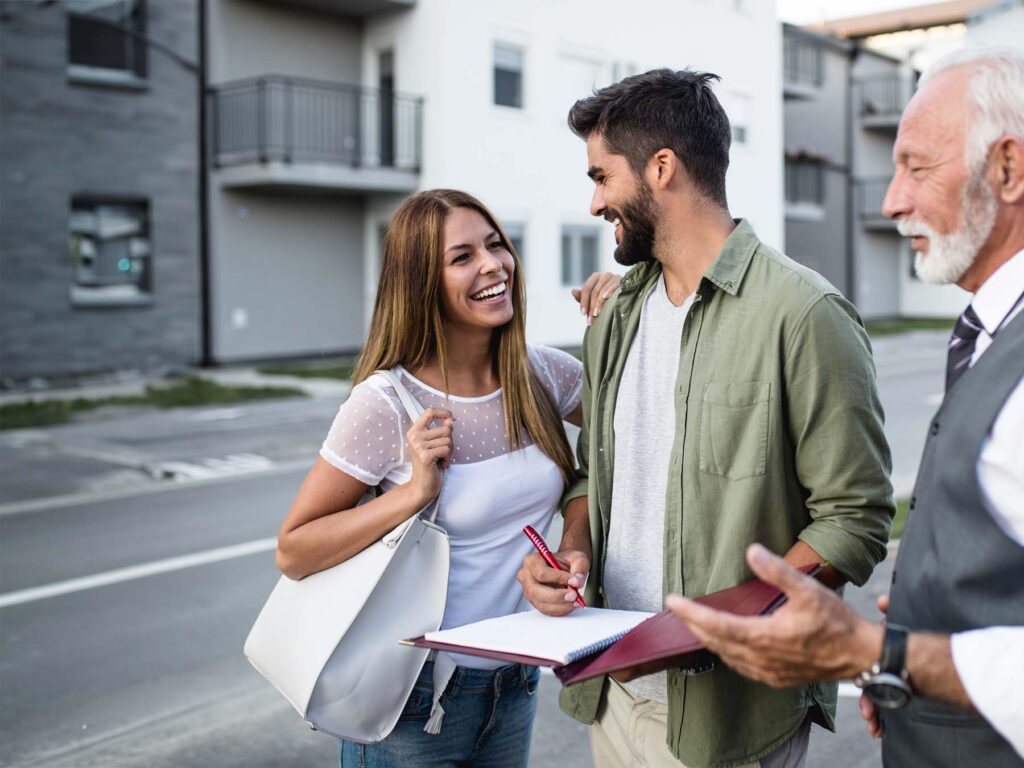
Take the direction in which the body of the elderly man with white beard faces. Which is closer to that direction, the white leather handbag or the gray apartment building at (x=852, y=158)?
the white leather handbag

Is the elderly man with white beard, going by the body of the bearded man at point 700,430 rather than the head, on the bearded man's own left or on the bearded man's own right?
on the bearded man's own left

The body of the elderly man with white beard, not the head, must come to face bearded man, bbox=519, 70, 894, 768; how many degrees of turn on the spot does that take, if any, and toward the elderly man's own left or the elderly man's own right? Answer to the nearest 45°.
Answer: approximately 45° to the elderly man's own right

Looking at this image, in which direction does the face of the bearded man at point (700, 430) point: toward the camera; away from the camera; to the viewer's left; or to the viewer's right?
to the viewer's left

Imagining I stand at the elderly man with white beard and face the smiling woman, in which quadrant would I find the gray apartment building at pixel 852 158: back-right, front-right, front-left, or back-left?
front-right

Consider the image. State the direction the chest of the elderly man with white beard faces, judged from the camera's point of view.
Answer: to the viewer's left

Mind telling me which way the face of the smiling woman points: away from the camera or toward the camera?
toward the camera

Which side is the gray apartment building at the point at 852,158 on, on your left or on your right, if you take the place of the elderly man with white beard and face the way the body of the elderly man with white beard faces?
on your right

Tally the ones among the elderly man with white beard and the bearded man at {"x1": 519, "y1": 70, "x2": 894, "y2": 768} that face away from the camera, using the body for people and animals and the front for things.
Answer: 0

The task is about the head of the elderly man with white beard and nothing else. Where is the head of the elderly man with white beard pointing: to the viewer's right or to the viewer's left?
to the viewer's left
